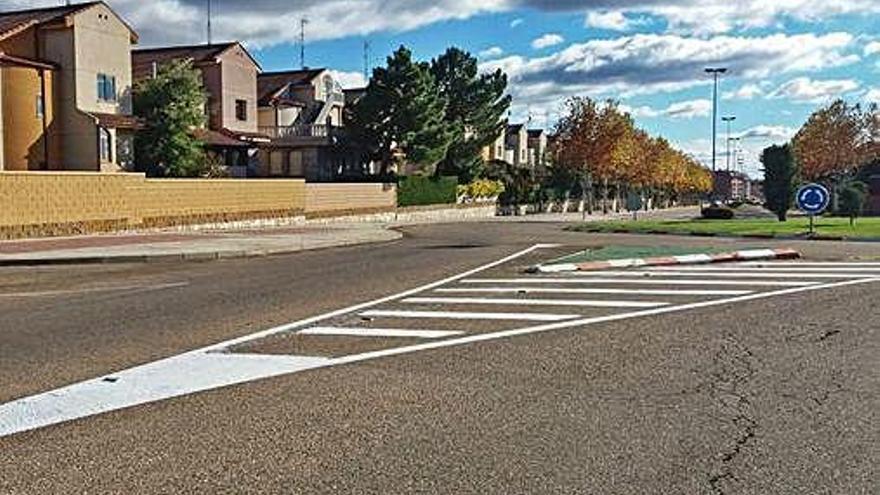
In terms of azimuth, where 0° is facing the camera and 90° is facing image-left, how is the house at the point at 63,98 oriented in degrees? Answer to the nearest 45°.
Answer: approximately 315°

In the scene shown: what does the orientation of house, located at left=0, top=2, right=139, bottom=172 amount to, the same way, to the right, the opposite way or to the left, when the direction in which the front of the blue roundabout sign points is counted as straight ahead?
to the left

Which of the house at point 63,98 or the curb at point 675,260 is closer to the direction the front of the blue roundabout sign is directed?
the curb

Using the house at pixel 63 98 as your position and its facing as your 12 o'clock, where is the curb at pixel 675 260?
The curb is roughly at 1 o'clock from the house.

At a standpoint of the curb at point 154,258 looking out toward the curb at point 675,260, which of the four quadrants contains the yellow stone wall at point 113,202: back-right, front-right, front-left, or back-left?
back-left

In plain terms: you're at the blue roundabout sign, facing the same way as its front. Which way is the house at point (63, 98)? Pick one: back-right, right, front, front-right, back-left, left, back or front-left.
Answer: right

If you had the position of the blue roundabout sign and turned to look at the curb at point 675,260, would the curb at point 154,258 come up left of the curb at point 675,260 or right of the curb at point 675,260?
right

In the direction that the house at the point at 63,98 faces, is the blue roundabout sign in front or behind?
in front

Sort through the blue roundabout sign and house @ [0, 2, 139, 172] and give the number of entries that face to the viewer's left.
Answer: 0

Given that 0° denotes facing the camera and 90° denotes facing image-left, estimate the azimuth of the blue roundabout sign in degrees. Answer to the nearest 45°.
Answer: approximately 0°
